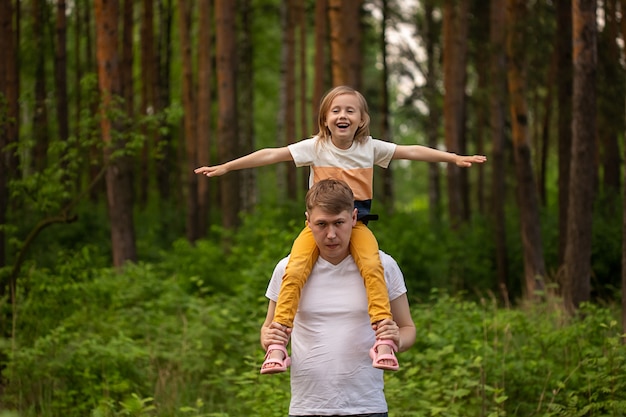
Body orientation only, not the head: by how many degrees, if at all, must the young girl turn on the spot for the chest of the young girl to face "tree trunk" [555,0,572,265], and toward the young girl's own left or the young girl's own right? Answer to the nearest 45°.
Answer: approximately 180°

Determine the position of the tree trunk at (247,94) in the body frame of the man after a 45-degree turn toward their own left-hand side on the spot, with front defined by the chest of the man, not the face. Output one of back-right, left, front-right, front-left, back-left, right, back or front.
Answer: back-left

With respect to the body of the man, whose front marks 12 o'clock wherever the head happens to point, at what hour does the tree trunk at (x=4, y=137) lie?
The tree trunk is roughly at 5 o'clock from the man.

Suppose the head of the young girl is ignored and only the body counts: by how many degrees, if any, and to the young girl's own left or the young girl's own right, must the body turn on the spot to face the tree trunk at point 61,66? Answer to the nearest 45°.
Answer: approximately 180°

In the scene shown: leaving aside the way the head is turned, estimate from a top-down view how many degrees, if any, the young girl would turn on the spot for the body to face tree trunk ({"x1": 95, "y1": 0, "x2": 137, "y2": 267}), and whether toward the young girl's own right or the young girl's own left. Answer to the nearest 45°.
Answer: approximately 180°

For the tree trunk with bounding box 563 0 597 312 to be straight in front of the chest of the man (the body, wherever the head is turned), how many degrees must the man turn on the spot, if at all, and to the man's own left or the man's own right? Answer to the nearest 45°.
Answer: approximately 135° to the man's own left

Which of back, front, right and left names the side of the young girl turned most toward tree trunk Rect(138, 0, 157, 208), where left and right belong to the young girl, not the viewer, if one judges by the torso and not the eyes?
back

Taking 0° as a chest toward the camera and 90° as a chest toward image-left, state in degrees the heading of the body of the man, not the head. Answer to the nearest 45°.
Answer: approximately 0°

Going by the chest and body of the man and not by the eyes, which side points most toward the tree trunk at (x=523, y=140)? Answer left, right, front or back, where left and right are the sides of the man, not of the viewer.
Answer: back

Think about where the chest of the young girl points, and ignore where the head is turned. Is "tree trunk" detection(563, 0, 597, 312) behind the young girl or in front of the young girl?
behind

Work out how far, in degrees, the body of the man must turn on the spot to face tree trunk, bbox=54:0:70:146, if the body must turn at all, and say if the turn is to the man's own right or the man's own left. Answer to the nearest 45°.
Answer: approximately 180°

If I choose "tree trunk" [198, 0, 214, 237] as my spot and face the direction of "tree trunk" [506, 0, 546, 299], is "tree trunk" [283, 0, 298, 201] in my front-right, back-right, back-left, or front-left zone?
back-left

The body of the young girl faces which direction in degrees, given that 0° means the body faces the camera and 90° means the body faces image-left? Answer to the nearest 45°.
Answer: approximately 0°

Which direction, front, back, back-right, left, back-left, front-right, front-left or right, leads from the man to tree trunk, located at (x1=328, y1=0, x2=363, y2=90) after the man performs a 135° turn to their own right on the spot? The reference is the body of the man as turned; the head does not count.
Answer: front-right
